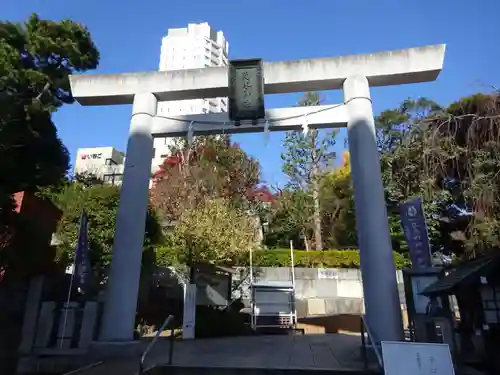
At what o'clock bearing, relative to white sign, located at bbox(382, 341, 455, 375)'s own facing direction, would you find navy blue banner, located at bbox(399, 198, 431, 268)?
The navy blue banner is roughly at 6 o'clock from the white sign.

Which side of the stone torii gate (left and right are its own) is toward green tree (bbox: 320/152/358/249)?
back

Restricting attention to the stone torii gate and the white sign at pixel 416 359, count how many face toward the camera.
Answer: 2

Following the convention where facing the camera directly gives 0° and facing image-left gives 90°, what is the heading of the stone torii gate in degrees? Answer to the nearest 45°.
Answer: approximately 0°

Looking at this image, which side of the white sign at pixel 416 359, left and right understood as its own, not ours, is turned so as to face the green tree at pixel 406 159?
back

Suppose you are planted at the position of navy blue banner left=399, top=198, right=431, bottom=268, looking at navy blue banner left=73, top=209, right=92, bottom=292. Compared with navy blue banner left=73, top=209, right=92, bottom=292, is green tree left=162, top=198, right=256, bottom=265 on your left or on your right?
right

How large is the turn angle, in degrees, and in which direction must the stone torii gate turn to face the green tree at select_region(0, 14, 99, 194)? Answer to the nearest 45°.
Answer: approximately 90° to its right

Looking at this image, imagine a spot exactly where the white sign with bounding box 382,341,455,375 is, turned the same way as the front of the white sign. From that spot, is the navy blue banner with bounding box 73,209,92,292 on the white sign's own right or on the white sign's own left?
on the white sign's own right

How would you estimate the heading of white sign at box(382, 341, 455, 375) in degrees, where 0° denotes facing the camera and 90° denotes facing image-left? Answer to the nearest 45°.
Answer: approximately 0°

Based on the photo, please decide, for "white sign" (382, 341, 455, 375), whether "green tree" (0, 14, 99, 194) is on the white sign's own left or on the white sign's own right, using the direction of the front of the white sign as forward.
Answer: on the white sign's own right

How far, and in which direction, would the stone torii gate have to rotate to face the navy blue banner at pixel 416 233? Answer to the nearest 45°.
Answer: approximately 90° to its left

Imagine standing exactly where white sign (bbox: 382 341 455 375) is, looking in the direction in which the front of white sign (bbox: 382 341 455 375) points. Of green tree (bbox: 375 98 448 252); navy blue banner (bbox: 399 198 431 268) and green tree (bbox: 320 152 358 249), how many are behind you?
3

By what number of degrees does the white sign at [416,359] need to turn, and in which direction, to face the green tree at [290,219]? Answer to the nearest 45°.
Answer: approximately 180°
